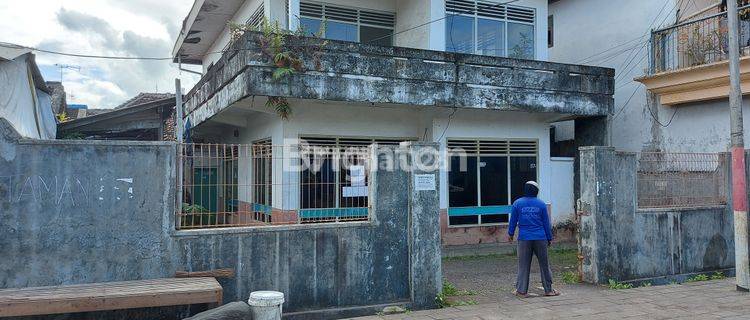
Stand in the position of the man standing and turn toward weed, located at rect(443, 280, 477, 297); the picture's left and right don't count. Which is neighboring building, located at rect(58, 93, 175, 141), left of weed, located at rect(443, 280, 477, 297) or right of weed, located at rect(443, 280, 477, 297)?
right

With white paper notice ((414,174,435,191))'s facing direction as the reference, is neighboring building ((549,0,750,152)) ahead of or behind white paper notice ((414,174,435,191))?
behind

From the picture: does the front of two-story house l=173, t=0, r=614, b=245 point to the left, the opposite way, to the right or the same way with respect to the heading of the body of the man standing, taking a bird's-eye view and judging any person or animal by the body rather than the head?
the opposite way

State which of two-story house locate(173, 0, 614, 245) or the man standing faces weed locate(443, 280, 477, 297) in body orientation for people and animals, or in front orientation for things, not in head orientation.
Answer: the two-story house

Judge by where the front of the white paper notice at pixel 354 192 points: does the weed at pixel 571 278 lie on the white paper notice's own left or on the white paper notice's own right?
on the white paper notice's own left

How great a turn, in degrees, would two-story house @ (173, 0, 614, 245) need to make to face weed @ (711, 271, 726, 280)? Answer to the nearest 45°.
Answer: approximately 45° to its left

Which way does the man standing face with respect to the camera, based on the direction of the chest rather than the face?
away from the camera

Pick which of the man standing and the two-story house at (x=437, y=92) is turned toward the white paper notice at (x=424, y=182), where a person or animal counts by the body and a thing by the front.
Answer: the two-story house

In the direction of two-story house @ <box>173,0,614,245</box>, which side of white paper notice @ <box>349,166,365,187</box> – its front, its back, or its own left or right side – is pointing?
back

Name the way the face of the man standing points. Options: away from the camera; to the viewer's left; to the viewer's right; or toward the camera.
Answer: away from the camera

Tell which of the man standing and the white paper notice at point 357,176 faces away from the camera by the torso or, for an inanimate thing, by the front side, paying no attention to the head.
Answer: the man standing

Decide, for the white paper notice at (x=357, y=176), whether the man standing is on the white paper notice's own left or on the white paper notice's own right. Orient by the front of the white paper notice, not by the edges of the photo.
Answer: on the white paper notice's own left

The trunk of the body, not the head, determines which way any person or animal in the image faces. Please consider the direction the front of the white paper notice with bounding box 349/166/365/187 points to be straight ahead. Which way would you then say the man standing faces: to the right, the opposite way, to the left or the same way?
the opposite way
